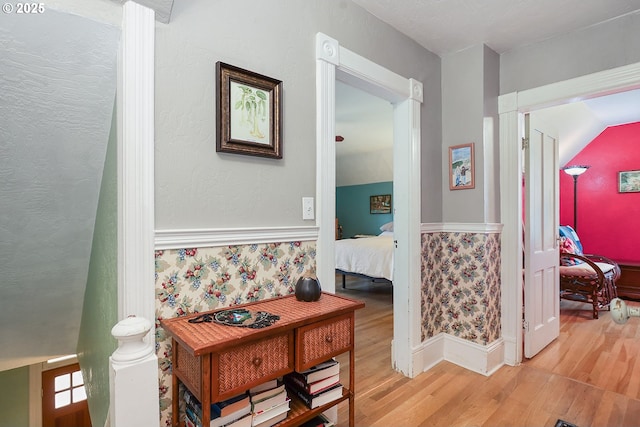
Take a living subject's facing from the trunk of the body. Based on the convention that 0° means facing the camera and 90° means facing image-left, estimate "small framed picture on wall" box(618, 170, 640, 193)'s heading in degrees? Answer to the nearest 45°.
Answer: approximately 0°

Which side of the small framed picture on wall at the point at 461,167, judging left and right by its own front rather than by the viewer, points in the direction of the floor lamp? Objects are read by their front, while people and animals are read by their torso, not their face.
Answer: back

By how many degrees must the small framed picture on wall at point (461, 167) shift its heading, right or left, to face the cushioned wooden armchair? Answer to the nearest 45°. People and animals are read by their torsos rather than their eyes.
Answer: approximately 180°

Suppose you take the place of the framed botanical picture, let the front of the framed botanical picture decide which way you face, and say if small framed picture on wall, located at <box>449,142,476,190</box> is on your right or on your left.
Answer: on your left

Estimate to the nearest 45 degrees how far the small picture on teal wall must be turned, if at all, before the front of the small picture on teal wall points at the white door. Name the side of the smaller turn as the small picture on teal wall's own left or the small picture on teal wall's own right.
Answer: approximately 45° to the small picture on teal wall's own left
